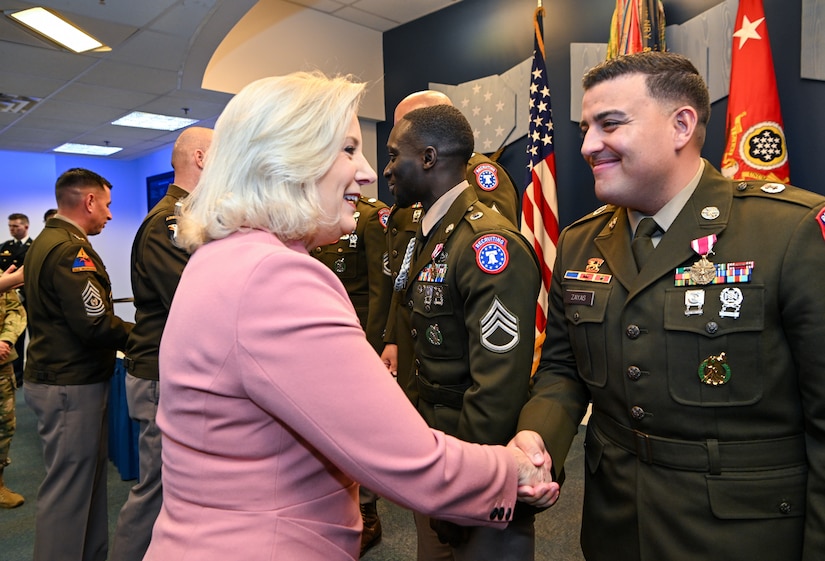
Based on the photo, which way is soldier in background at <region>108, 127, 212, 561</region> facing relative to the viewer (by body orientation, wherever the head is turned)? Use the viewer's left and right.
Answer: facing away from the viewer and to the right of the viewer

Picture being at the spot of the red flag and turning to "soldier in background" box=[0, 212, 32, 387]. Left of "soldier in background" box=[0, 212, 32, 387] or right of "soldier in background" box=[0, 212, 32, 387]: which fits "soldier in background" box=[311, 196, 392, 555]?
left

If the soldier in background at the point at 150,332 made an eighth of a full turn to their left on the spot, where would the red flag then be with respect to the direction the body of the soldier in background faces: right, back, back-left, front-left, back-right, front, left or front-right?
right

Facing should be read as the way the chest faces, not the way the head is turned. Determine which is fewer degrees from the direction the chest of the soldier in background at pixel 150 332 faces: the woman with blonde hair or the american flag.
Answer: the american flag

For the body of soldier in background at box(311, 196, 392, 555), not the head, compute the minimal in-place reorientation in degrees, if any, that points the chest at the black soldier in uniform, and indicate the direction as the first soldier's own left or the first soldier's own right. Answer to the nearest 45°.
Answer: approximately 45° to the first soldier's own left

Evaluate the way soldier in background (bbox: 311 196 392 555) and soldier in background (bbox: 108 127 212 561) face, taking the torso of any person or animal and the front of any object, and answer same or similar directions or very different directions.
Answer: very different directions

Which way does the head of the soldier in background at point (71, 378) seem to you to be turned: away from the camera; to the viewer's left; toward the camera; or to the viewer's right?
to the viewer's right
